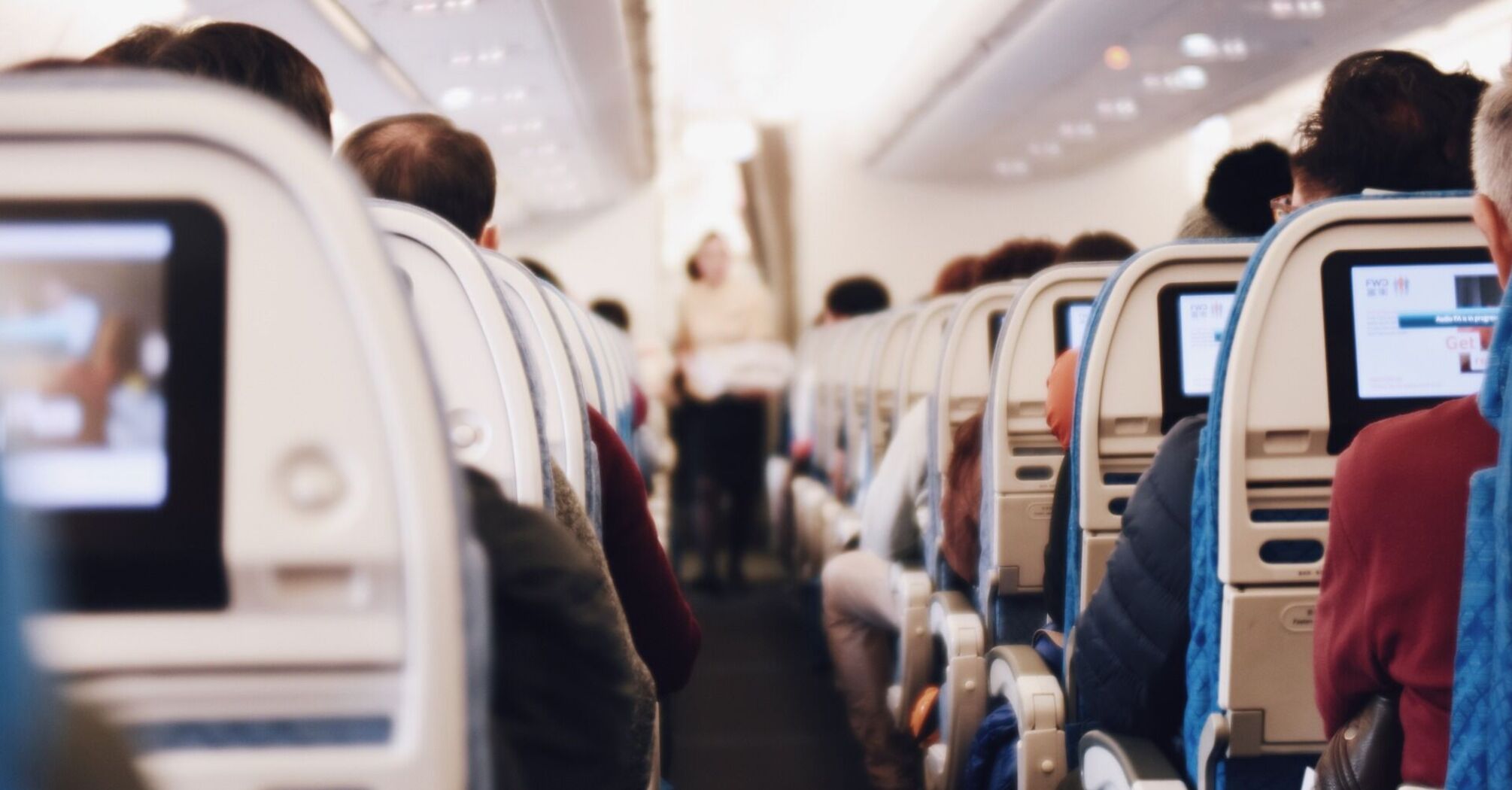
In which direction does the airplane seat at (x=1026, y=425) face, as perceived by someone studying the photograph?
facing away from the viewer

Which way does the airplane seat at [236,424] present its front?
away from the camera

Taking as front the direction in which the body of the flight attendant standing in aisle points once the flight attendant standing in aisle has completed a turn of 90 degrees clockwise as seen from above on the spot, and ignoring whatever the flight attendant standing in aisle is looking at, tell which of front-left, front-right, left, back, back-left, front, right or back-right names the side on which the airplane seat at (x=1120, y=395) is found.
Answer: left

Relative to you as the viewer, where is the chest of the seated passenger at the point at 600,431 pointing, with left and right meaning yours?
facing away from the viewer

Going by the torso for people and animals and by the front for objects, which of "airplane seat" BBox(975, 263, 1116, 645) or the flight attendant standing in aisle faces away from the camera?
the airplane seat

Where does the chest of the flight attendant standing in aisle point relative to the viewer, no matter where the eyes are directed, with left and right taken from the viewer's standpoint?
facing the viewer

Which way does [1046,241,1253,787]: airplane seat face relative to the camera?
away from the camera

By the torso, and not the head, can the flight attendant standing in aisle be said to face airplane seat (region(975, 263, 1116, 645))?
yes

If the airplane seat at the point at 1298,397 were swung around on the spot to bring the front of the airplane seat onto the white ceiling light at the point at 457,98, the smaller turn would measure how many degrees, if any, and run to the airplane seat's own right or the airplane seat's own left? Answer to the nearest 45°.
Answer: approximately 45° to the airplane seat's own left

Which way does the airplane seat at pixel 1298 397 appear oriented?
away from the camera

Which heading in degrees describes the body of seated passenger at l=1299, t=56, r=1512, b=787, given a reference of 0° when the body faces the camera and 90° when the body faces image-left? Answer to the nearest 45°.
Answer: approximately 180°

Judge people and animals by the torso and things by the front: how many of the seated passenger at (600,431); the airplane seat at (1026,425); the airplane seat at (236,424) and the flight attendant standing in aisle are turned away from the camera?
3

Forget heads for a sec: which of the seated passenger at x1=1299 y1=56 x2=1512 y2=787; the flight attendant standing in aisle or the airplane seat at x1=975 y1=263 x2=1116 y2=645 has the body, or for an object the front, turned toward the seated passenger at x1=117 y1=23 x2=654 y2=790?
the flight attendant standing in aisle

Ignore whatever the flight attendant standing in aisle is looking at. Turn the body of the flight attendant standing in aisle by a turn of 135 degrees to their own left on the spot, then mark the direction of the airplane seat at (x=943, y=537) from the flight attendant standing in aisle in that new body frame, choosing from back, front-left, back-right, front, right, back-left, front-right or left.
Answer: back-right

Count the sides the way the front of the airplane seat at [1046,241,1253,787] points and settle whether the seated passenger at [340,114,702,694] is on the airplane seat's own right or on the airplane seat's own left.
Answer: on the airplane seat's own left

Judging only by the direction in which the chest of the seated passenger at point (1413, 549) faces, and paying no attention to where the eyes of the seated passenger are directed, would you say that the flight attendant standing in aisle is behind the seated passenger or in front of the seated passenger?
in front
